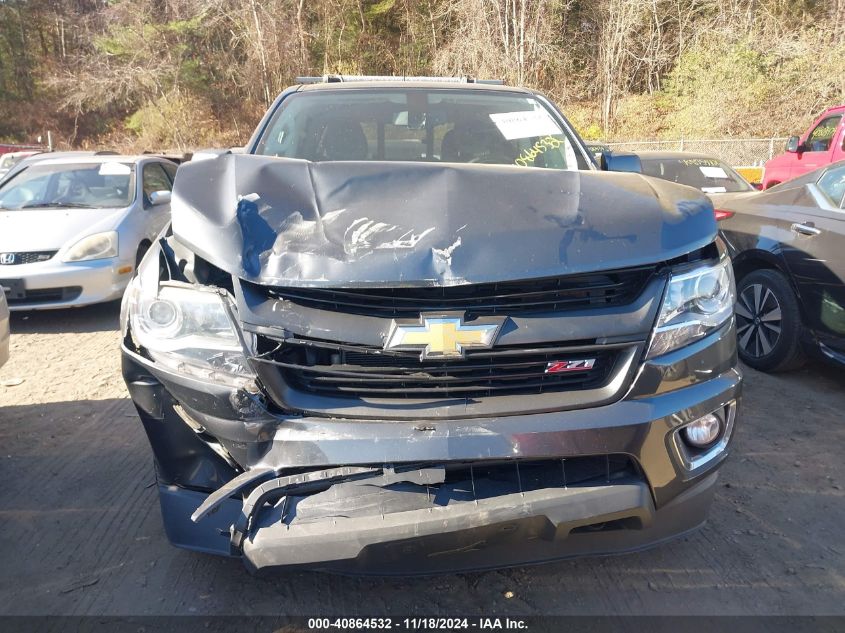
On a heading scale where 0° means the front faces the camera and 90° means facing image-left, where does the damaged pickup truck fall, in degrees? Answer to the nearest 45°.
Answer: approximately 0°

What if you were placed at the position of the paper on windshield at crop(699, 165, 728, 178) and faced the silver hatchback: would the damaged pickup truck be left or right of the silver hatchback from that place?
left

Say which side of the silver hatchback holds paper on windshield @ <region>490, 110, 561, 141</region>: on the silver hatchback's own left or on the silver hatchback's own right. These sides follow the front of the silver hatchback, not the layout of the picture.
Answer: on the silver hatchback's own left

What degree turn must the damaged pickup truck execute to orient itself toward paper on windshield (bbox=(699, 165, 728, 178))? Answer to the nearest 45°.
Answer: approximately 135° to its left

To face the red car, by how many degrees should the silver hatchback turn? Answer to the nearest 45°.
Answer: approximately 135° to its left

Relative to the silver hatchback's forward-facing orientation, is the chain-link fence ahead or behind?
behind

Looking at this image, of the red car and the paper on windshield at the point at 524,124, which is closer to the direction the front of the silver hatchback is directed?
the paper on windshield

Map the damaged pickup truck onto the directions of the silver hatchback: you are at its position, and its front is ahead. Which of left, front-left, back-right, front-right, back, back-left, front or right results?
front-left

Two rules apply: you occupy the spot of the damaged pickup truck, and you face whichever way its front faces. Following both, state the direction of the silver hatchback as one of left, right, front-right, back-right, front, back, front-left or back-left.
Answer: back-right

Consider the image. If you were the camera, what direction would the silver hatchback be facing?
facing the viewer and to the left of the viewer

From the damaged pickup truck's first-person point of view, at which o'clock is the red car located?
The red car is roughly at 7 o'clock from the damaged pickup truck.
